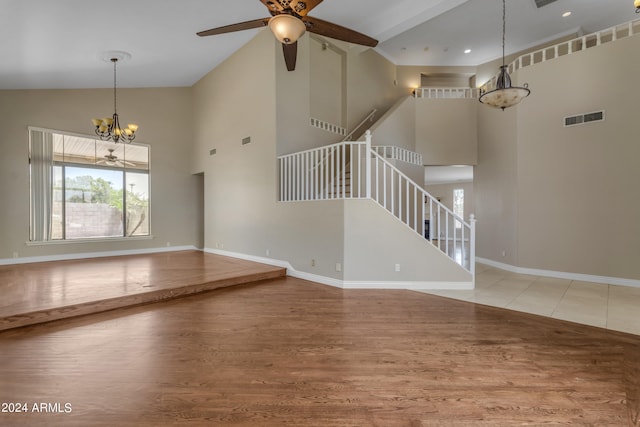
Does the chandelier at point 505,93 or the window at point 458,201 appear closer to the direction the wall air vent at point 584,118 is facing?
the chandelier

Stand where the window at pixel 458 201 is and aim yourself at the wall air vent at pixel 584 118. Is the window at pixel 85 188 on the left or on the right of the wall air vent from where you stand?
right

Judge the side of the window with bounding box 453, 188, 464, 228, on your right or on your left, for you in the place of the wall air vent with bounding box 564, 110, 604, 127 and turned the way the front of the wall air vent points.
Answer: on your right

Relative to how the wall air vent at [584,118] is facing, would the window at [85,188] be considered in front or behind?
in front

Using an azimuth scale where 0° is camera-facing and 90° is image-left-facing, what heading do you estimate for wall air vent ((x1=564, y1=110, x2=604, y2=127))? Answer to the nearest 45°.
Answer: approximately 45°

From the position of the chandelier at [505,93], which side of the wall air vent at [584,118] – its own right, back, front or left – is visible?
front

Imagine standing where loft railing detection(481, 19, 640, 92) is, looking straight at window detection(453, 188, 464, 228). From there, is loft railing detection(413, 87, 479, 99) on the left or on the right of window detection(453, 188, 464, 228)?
left
